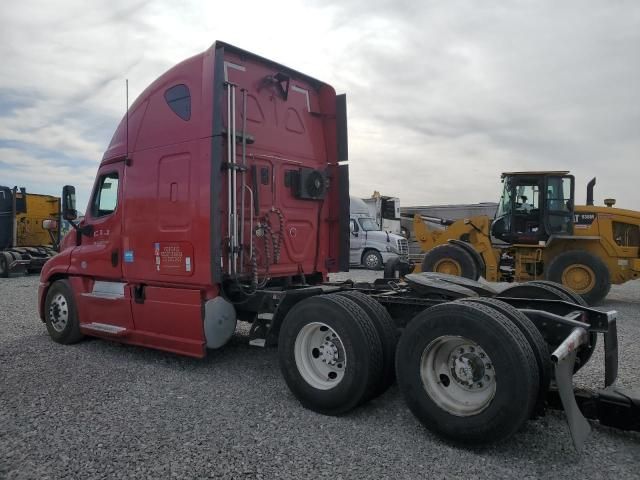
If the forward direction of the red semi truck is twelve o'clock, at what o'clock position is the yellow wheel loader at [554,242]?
The yellow wheel loader is roughly at 3 o'clock from the red semi truck.

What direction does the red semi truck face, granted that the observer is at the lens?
facing away from the viewer and to the left of the viewer

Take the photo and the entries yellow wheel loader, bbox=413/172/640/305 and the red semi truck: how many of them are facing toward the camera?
0

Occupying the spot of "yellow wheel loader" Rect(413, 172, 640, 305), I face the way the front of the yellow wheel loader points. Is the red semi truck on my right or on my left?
on my left

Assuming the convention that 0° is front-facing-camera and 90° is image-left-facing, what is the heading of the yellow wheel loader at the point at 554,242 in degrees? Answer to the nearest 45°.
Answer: approximately 90°

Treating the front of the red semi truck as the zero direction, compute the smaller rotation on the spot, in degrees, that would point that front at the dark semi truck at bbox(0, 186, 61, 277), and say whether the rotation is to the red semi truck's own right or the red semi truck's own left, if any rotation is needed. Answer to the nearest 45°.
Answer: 0° — it already faces it

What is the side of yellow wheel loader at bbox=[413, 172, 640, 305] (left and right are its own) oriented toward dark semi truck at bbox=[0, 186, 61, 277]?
front
